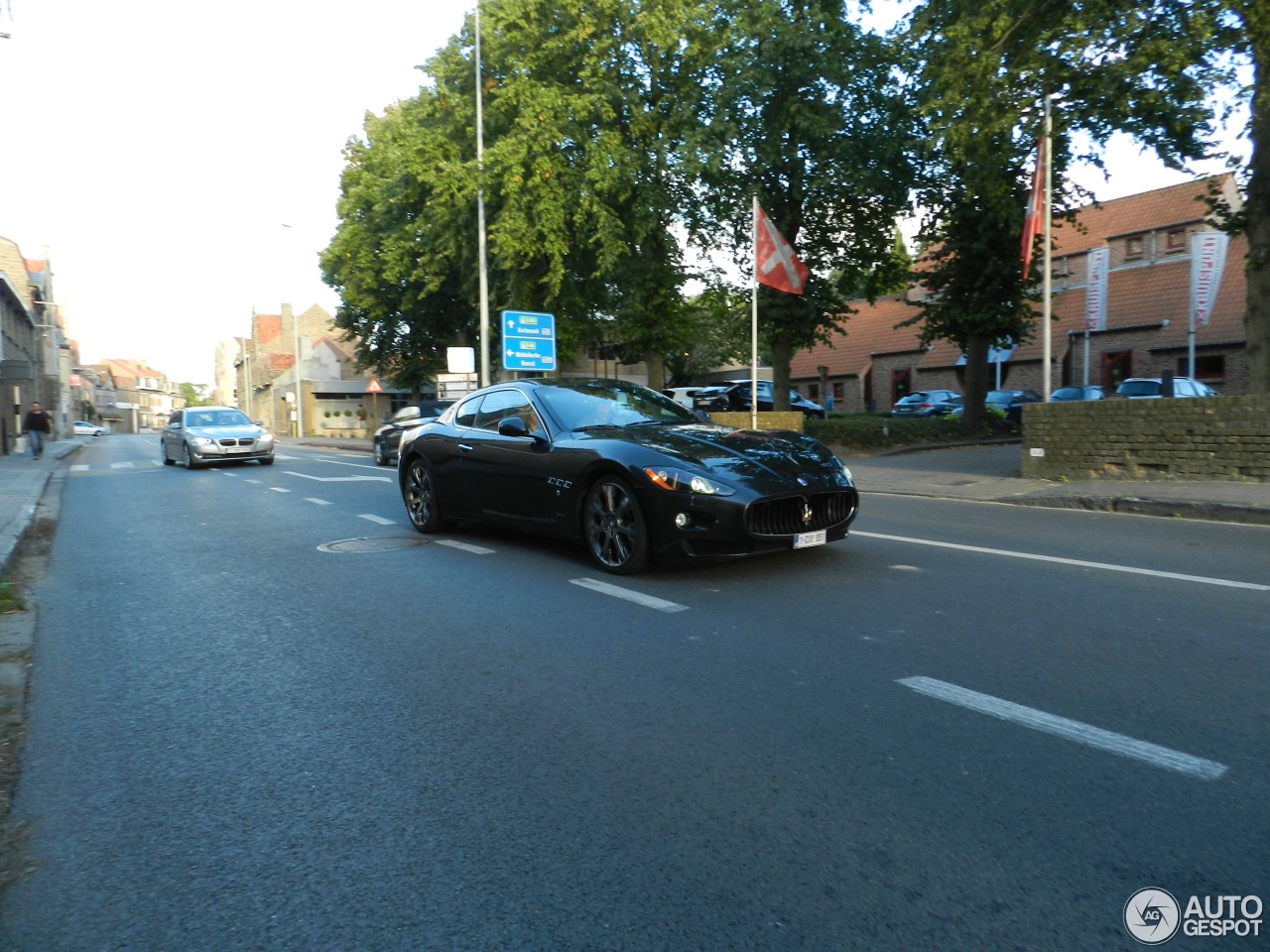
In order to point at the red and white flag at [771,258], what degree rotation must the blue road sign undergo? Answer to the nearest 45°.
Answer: approximately 45° to its left

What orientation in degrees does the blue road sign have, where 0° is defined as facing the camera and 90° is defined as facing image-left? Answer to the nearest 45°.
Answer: approximately 0°

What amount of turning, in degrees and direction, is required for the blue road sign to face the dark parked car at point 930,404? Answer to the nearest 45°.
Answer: approximately 135° to its left

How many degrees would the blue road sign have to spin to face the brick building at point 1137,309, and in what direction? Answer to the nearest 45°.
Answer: approximately 90° to its left

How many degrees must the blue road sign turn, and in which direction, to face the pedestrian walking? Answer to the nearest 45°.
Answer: approximately 90° to its right

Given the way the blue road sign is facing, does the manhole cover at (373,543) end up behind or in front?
in front

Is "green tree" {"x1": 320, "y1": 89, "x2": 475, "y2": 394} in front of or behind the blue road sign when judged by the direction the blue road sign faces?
behind
